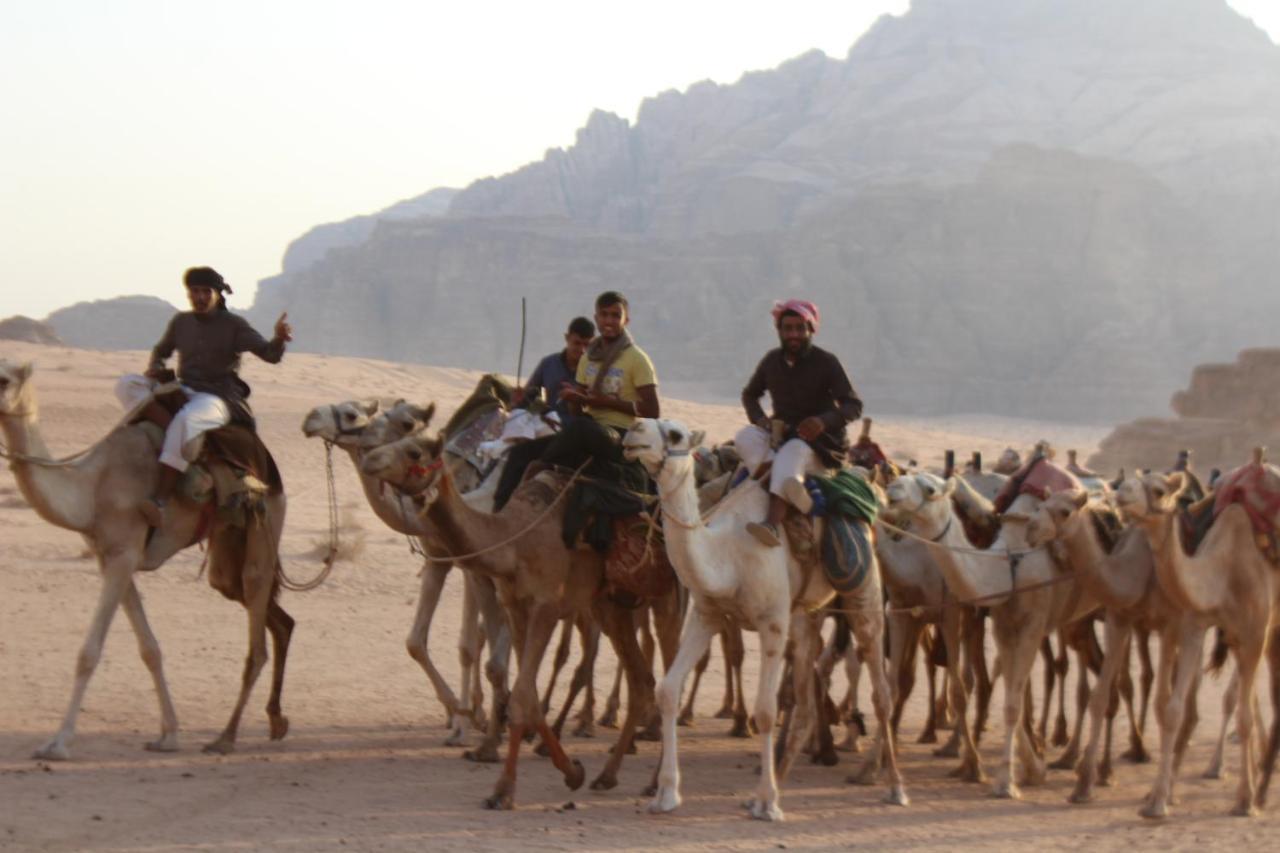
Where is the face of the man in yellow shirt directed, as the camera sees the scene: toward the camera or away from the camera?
toward the camera

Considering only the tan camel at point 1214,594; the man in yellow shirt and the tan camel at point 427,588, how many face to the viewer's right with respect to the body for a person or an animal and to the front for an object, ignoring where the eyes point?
0

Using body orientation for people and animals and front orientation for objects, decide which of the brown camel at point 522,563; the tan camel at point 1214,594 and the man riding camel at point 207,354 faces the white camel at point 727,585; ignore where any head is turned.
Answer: the tan camel

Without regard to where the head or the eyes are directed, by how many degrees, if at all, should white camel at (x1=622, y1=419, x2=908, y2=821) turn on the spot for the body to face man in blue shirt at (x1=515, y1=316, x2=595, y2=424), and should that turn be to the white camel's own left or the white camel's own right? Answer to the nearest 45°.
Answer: approximately 90° to the white camel's own right

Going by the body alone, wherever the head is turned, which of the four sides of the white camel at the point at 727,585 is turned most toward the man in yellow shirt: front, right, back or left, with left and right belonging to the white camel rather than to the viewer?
right

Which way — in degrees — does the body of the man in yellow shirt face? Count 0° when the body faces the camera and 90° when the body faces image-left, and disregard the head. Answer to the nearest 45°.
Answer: approximately 45°

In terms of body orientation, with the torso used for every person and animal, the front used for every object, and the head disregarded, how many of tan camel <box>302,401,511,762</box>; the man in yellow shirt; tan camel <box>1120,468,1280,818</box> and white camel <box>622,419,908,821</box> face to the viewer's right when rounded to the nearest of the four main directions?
0

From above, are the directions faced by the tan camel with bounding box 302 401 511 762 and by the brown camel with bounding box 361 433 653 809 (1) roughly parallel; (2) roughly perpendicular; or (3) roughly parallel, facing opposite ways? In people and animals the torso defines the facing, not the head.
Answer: roughly parallel

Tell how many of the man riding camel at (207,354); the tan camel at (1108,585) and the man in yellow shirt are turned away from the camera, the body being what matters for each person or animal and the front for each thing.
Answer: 0

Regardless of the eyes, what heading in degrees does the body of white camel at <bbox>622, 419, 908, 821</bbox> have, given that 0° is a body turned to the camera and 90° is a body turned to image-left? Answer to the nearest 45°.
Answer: approximately 45°

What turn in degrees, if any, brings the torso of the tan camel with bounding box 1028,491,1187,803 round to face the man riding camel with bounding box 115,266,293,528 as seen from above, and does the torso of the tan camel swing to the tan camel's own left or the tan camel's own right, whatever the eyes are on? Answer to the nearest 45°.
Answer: approximately 45° to the tan camel's own right

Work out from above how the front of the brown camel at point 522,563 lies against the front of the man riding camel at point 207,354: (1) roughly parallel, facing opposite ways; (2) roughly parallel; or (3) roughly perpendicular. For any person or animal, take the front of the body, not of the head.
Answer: roughly parallel

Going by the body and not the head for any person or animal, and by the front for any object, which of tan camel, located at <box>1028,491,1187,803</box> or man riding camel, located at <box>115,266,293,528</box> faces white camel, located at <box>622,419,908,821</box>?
the tan camel

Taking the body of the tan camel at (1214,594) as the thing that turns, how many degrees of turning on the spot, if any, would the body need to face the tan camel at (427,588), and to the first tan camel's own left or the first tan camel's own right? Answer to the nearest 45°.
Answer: approximately 45° to the first tan camel's own right

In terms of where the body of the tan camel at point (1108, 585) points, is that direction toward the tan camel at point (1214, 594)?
no

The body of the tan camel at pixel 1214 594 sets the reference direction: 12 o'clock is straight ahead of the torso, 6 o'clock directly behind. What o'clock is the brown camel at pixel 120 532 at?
The brown camel is roughly at 1 o'clock from the tan camel.

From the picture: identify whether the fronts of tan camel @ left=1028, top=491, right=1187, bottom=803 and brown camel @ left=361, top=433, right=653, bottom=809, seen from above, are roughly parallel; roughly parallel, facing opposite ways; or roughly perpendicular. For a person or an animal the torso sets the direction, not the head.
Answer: roughly parallel

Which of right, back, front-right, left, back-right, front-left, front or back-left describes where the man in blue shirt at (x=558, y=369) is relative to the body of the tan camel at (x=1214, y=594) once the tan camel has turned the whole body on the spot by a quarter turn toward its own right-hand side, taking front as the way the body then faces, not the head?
front-left
